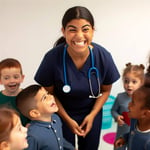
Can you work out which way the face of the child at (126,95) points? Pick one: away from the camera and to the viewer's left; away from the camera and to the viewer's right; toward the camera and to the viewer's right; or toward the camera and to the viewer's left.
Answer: toward the camera and to the viewer's left

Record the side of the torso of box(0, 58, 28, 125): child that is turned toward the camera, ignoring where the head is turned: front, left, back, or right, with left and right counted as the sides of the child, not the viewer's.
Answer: front

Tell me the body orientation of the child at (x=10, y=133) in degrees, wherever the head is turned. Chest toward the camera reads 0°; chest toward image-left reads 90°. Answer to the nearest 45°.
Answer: approximately 270°

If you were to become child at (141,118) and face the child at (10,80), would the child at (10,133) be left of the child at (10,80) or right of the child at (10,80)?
left

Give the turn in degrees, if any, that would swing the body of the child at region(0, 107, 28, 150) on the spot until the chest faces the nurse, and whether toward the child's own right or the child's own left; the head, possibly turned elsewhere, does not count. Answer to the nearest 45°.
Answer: approximately 45° to the child's own left

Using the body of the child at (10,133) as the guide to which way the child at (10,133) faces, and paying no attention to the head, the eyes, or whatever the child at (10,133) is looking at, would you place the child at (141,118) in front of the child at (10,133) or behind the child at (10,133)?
in front

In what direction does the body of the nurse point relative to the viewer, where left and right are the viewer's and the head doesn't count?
facing the viewer

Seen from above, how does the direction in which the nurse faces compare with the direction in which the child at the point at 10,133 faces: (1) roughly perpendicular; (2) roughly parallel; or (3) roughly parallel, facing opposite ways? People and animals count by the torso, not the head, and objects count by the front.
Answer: roughly perpendicular

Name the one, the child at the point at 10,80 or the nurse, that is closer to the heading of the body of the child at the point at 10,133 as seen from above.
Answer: the nurse

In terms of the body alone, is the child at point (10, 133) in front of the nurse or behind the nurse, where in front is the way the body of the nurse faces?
in front

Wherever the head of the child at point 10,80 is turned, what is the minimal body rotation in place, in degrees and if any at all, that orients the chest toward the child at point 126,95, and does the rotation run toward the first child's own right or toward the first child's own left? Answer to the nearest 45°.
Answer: approximately 90° to the first child's own left

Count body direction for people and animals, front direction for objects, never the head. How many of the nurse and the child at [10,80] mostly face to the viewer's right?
0
